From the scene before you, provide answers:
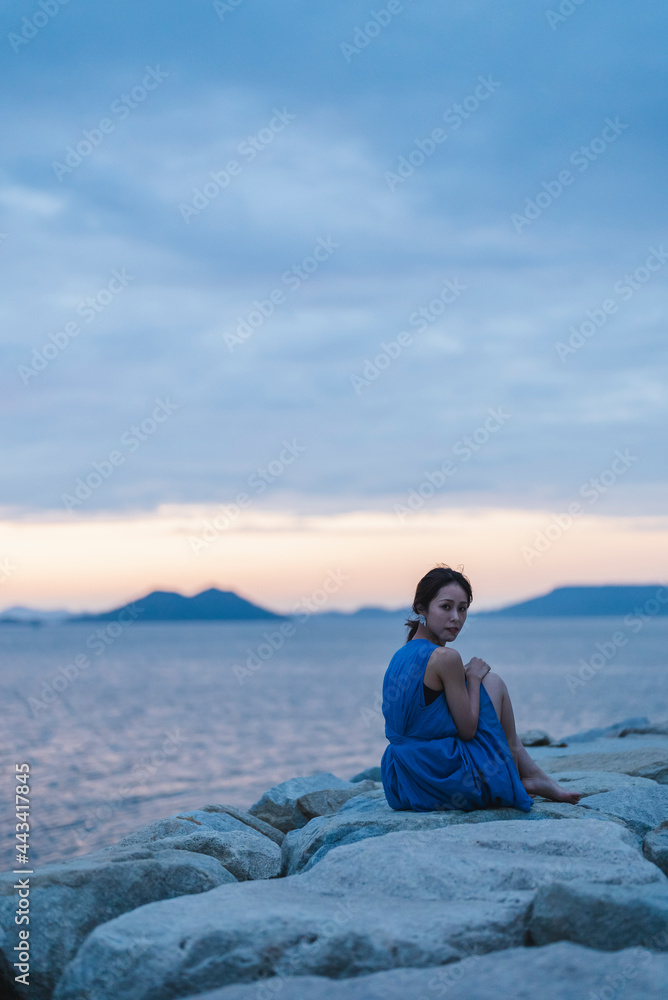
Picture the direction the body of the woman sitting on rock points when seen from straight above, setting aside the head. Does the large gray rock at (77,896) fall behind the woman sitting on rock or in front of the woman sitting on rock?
behind

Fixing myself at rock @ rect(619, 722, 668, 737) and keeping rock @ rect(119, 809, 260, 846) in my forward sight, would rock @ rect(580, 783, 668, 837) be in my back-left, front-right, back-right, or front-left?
front-left

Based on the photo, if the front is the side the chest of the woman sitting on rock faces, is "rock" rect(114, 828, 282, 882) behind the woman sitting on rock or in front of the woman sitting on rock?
behind

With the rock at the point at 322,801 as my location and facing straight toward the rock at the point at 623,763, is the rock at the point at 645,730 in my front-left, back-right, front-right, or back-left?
front-left

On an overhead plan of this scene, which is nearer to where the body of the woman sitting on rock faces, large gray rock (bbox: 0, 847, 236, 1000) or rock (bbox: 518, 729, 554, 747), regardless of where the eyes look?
the rock

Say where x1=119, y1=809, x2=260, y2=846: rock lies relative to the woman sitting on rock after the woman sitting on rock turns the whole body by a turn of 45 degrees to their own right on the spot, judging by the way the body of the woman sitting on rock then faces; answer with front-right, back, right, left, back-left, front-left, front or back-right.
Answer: back

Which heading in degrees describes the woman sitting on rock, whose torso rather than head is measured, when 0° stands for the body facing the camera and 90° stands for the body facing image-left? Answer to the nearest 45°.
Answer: approximately 270°
